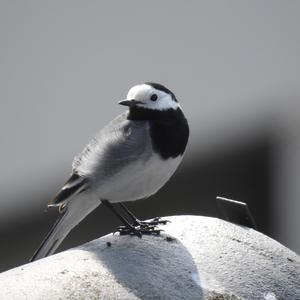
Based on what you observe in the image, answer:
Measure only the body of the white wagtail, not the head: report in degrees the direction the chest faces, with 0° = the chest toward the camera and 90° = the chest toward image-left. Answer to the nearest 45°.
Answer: approximately 270°
